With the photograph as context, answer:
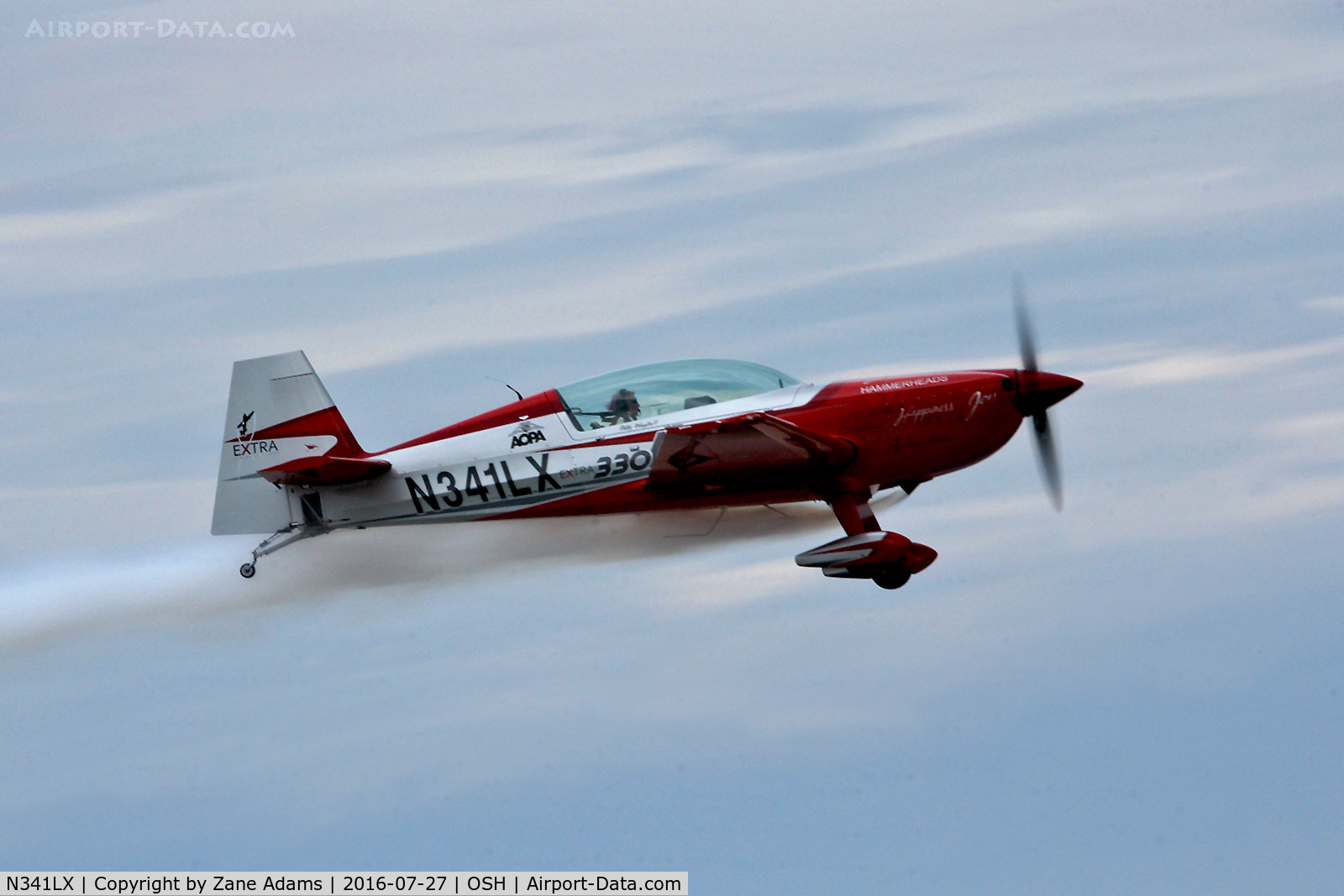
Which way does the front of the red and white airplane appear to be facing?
to the viewer's right
